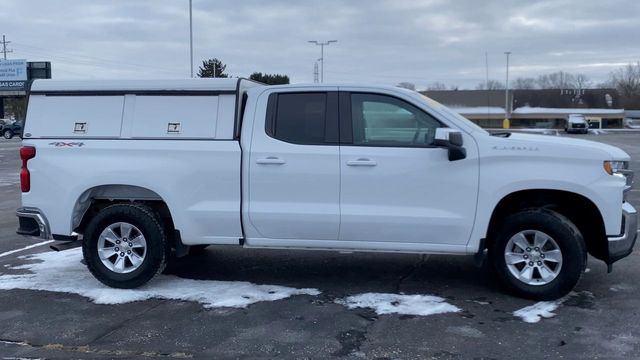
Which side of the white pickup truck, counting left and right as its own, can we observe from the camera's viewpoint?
right
